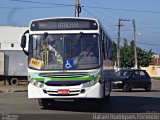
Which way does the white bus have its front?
toward the camera

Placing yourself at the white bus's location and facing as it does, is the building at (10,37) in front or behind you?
behind

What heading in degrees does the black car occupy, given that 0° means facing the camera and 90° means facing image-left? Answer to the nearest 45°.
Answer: approximately 45°

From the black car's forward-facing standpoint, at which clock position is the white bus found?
The white bus is roughly at 11 o'clock from the black car.

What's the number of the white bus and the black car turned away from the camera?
0
